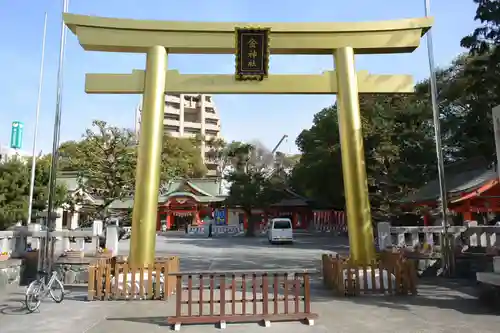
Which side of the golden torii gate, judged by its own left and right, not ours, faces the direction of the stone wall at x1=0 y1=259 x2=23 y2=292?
right

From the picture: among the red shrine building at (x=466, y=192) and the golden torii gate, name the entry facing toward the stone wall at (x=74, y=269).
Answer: the red shrine building

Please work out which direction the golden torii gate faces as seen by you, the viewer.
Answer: facing the viewer

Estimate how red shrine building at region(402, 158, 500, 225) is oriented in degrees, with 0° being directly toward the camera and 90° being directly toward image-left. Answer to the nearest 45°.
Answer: approximately 45°

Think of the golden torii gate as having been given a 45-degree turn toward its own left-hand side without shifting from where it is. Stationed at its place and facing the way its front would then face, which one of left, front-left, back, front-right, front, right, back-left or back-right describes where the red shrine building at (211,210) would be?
back-left

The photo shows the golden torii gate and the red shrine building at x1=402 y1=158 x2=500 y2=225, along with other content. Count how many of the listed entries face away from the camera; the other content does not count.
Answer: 0

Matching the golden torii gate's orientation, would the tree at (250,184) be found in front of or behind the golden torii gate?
behind

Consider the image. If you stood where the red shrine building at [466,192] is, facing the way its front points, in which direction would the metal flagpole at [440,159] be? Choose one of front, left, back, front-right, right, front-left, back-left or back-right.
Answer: front-left

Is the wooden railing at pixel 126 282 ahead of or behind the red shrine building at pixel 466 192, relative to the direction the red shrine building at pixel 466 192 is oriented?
ahead

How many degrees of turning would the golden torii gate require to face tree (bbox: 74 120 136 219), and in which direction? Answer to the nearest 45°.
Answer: approximately 135° to its right

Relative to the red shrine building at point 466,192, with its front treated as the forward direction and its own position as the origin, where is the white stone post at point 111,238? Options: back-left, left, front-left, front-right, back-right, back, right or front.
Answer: front

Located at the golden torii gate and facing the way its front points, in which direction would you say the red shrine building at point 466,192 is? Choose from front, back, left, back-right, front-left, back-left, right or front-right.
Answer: back-left

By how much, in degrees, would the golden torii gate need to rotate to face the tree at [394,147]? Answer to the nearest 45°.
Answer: approximately 135° to its left

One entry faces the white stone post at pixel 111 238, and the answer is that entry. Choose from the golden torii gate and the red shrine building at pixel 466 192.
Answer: the red shrine building

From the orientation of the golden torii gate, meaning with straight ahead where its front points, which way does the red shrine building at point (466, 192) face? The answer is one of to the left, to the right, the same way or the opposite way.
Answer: to the right
